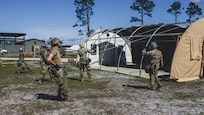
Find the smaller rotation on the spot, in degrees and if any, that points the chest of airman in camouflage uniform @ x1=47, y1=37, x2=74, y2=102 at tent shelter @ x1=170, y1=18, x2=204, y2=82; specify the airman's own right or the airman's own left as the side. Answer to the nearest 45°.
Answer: approximately 45° to the airman's own left

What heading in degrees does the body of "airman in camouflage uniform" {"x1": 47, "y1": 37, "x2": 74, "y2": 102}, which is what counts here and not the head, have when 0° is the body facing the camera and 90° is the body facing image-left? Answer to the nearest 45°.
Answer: approximately 270°

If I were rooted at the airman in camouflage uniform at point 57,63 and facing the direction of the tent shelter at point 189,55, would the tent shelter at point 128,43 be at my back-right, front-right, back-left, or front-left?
front-left

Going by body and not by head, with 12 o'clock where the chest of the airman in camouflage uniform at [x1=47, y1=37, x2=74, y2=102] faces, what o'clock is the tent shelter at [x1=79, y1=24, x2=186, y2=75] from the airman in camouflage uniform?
The tent shelter is roughly at 10 o'clock from the airman in camouflage uniform.
